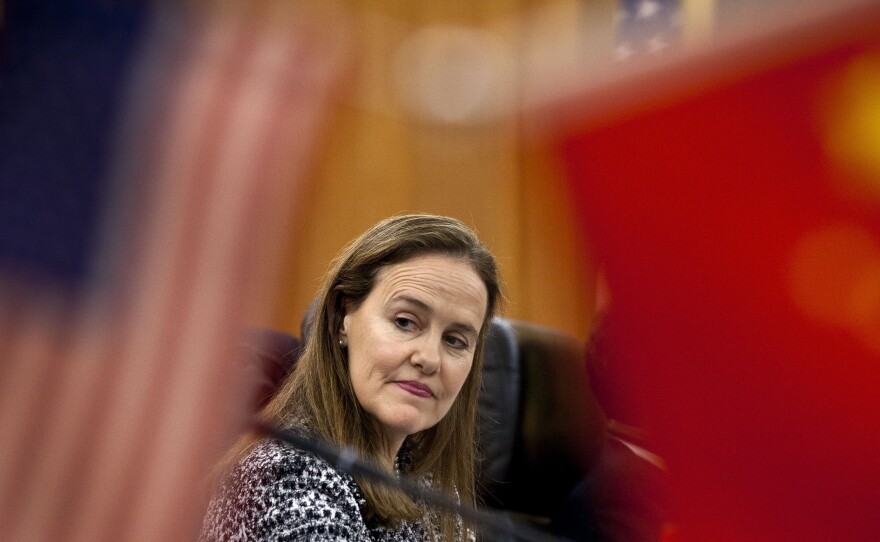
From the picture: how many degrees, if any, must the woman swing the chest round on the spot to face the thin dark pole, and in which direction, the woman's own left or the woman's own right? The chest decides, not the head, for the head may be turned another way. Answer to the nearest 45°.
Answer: approximately 45° to the woman's own right

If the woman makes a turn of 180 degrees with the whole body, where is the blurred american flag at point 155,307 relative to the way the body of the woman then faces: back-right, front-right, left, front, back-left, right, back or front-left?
back-left

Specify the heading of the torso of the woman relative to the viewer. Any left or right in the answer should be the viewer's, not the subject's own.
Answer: facing the viewer and to the right of the viewer
